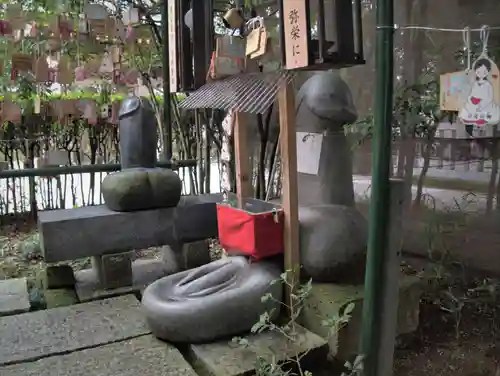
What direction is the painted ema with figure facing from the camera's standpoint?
toward the camera

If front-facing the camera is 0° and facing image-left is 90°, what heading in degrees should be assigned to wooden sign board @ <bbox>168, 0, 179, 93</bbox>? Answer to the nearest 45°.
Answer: approximately 45°

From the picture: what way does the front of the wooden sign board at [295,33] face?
toward the camera

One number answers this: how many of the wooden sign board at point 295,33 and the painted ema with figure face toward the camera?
2

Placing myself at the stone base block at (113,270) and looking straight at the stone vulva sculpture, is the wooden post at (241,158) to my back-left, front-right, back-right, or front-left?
front-left
